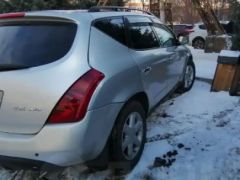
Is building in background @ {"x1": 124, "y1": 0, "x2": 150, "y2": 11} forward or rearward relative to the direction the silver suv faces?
forward

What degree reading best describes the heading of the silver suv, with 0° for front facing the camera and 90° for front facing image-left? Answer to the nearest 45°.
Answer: approximately 225°
